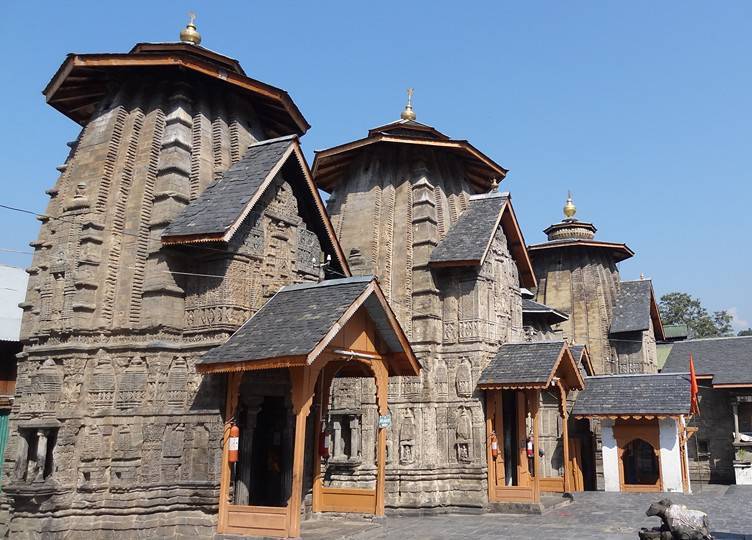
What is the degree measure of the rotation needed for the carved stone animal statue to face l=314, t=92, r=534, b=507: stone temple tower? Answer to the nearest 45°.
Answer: approximately 45° to its right

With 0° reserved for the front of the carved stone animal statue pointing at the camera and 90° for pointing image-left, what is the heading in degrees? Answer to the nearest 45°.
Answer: approximately 90°

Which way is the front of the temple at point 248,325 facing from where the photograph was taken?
facing the viewer and to the right of the viewer

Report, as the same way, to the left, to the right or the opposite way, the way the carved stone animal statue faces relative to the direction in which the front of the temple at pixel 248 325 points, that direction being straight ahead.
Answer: the opposite way

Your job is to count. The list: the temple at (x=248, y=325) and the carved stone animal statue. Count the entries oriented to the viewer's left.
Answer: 1

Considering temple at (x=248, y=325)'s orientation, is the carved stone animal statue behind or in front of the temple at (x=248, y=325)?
in front

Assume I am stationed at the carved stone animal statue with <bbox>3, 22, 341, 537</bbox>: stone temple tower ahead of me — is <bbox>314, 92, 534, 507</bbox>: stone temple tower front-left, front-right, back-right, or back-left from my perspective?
front-right

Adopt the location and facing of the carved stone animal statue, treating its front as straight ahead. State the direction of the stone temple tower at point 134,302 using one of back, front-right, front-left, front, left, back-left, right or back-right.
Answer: front

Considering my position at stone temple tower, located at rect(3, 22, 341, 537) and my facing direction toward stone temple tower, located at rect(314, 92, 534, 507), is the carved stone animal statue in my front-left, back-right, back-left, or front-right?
front-right

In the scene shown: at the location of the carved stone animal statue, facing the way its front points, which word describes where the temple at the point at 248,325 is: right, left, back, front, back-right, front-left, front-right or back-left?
front
